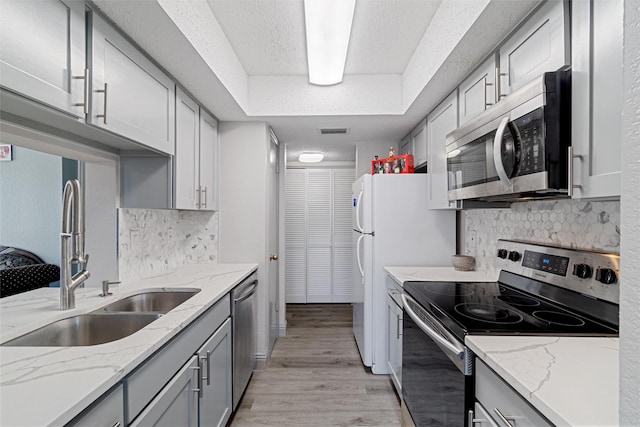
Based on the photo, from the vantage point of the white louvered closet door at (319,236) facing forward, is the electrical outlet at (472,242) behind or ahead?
ahead

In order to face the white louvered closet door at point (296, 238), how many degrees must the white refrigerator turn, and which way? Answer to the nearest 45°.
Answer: approximately 45° to its right

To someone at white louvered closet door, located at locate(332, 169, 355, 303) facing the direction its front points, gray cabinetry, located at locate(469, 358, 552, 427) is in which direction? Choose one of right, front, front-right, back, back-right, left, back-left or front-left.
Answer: front

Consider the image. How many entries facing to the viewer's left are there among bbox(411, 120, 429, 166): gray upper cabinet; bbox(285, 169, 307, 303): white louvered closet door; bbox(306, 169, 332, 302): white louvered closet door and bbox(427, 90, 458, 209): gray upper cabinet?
2

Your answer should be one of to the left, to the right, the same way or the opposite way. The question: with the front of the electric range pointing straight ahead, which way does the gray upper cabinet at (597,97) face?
the same way

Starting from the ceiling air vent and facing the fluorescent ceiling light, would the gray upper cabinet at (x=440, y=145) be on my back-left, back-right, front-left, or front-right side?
front-left

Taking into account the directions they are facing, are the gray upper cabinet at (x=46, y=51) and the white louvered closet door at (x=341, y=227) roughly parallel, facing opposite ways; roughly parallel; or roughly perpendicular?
roughly perpendicular

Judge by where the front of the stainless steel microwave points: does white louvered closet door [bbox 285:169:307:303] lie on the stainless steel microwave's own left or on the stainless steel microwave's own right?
on the stainless steel microwave's own right

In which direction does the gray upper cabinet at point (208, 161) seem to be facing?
to the viewer's right

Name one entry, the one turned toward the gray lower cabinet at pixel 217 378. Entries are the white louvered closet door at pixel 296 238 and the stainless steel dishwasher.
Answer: the white louvered closet door

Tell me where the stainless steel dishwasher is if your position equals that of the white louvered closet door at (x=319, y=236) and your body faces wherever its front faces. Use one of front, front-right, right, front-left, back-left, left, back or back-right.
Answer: front

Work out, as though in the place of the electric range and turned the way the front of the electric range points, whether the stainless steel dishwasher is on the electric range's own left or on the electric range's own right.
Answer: on the electric range's own right

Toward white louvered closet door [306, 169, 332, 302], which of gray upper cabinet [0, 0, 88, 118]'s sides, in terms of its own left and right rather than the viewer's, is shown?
left

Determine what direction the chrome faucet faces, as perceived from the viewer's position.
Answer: facing the viewer and to the right of the viewer

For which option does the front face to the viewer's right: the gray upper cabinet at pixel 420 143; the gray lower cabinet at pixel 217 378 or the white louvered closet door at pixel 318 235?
the gray lower cabinet

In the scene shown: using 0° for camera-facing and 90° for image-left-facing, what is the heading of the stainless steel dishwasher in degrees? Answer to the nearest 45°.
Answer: approximately 270°
